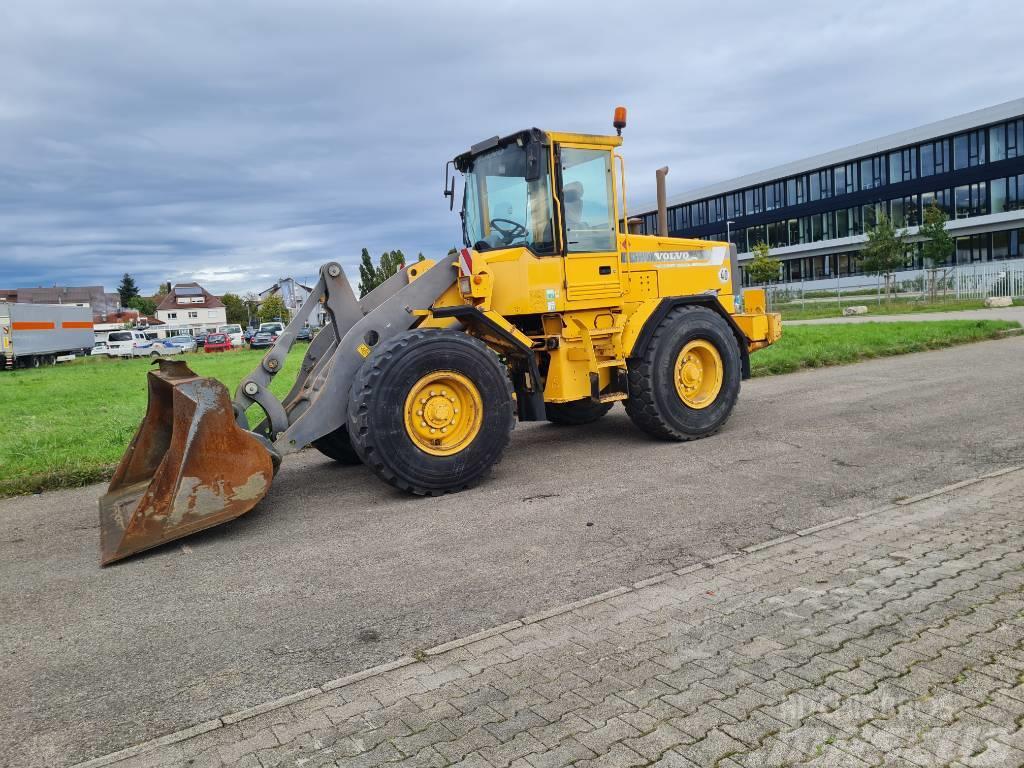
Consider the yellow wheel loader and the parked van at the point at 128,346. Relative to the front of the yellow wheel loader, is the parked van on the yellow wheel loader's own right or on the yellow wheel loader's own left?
on the yellow wheel loader's own right

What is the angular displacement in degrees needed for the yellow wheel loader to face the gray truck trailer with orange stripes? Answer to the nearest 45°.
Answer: approximately 90° to its right

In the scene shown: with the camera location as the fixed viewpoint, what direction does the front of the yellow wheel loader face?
facing the viewer and to the left of the viewer

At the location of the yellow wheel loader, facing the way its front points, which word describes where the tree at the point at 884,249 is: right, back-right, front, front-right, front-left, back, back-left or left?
back

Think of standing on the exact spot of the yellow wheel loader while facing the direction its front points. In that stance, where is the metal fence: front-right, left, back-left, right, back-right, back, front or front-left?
back
